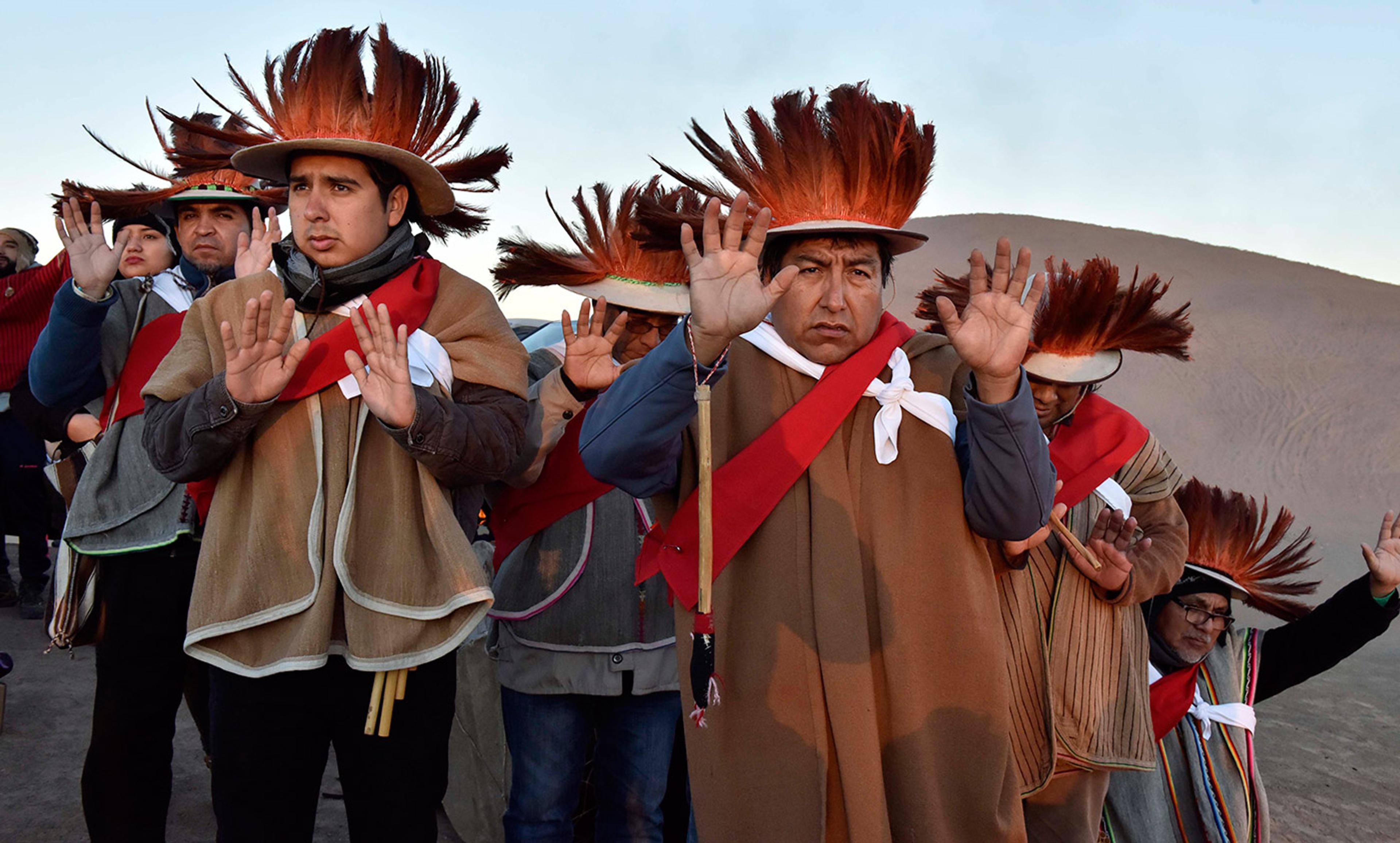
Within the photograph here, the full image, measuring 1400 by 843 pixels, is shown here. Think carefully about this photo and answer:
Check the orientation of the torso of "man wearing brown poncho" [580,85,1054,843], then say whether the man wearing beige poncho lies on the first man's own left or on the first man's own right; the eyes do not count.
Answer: on the first man's own right

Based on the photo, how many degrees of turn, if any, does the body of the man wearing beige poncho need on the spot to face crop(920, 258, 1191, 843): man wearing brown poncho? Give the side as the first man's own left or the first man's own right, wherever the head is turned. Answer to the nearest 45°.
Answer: approximately 90° to the first man's own left

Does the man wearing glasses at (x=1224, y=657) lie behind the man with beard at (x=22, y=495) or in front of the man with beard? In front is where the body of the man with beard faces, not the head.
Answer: in front

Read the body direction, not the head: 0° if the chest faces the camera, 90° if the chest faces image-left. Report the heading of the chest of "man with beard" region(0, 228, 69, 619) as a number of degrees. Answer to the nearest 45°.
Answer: approximately 0°

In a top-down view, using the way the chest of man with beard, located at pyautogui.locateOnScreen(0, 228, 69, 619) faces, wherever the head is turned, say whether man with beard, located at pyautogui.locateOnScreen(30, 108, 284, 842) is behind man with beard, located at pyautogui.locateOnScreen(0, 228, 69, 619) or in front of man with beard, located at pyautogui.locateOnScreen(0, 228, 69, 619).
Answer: in front

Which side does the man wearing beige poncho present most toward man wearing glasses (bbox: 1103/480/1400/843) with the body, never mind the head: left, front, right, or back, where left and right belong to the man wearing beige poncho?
left

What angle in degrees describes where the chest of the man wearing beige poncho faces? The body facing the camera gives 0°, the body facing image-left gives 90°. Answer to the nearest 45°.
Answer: approximately 0°
